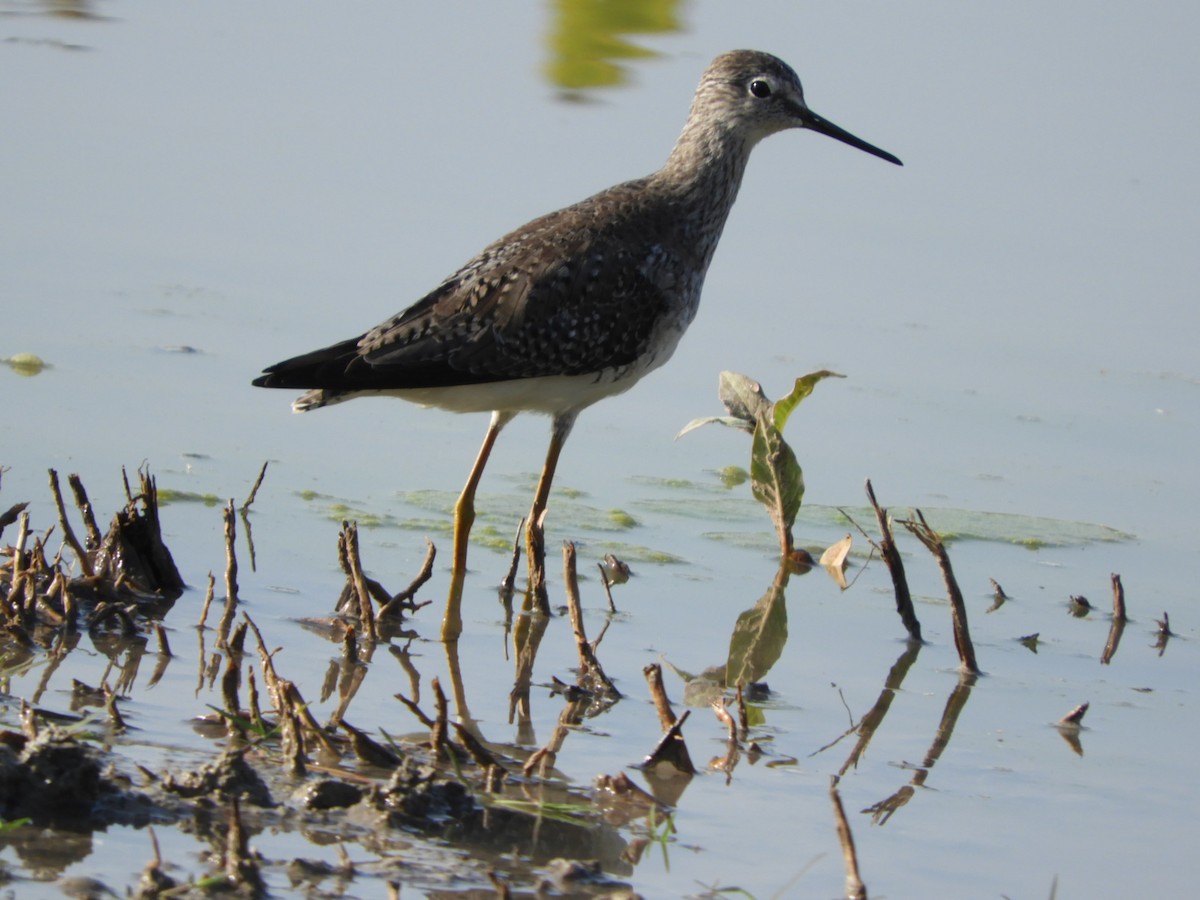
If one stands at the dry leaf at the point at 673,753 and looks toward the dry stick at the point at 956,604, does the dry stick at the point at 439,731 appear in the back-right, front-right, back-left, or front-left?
back-left

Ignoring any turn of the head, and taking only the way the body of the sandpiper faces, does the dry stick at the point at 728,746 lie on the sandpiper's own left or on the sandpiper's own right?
on the sandpiper's own right

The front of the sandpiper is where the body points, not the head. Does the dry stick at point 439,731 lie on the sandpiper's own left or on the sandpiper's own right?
on the sandpiper's own right

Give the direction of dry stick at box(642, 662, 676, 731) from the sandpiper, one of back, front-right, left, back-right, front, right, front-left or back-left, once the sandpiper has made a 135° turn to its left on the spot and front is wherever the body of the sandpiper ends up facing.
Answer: back-left

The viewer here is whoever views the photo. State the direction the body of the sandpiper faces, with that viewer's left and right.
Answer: facing to the right of the viewer

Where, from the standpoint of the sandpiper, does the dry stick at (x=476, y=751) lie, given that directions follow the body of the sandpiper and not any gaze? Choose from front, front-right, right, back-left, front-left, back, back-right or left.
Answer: right

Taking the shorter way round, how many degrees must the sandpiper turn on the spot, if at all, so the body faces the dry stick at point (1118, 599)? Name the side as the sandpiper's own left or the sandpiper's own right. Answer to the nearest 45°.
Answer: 0° — it already faces it

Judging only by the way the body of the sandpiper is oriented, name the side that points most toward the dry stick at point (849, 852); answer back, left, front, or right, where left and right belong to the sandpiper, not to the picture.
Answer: right

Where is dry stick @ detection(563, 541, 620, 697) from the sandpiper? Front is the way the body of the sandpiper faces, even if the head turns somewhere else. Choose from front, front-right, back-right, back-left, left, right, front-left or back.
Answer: right

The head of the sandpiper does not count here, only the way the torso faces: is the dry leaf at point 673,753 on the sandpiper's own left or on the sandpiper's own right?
on the sandpiper's own right
